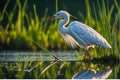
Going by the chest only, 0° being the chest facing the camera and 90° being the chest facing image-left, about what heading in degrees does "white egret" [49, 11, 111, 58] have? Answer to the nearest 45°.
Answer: approximately 90°
